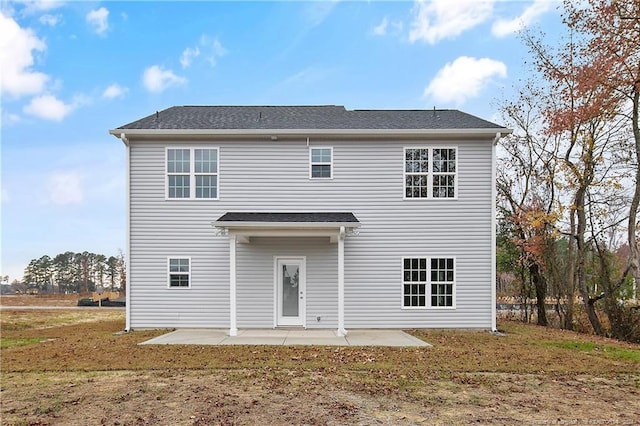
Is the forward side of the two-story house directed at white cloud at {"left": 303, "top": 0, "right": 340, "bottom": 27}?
yes

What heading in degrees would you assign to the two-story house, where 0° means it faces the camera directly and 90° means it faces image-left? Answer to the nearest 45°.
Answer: approximately 180°

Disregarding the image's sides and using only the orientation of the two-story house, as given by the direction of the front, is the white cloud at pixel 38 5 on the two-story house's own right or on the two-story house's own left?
on the two-story house's own left
